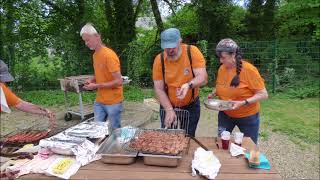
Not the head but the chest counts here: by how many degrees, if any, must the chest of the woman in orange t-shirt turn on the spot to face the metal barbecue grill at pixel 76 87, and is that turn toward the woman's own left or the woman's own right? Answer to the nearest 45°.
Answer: approximately 90° to the woman's own right

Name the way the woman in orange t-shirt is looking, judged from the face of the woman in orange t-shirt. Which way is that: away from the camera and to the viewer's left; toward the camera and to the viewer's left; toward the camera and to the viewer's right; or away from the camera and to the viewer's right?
toward the camera and to the viewer's left

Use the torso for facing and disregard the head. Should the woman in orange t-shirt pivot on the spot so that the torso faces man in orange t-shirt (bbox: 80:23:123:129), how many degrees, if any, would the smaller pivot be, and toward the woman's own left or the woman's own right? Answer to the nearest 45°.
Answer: approximately 45° to the woman's own right

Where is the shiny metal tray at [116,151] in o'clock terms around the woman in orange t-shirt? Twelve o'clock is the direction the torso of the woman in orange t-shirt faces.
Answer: The shiny metal tray is roughly at 12 o'clock from the woman in orange t-shirt.

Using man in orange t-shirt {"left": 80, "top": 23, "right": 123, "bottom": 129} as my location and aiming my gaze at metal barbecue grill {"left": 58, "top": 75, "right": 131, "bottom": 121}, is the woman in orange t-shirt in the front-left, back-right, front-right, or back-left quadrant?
back-right

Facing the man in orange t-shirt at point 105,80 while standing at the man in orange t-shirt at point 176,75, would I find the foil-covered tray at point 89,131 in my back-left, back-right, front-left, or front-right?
front-left

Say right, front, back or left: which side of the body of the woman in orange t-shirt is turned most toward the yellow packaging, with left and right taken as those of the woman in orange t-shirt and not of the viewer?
front

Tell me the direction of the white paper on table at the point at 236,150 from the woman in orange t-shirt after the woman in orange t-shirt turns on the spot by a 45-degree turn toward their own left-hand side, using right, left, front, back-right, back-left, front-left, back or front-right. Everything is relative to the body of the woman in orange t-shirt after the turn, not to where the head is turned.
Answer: front

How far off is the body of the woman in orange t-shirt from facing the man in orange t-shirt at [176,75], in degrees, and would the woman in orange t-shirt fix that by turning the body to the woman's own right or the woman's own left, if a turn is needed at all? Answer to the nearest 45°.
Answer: approximately 45° to the woman's own right

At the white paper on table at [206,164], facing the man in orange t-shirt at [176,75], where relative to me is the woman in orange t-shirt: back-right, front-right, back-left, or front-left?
front-right

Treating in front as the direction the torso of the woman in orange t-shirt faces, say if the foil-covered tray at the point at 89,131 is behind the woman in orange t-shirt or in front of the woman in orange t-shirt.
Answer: in front

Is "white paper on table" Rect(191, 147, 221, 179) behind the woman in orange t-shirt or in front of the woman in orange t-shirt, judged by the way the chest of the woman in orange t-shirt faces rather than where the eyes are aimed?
in front

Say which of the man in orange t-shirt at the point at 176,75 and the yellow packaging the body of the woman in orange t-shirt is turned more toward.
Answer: the yellow packaging
